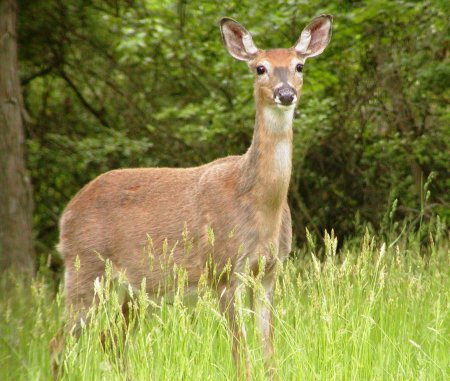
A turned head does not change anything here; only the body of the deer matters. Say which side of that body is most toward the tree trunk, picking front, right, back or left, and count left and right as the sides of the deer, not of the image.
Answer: back

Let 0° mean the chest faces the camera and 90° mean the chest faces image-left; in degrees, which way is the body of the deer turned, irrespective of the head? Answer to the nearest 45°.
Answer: approximately 315°
